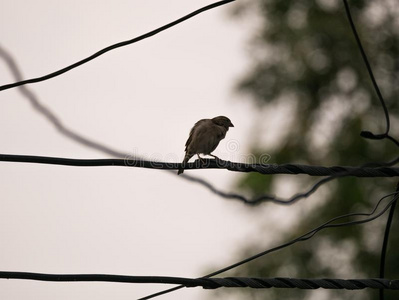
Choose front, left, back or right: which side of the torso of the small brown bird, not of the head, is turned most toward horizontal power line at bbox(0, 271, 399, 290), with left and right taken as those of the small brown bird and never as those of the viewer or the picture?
right

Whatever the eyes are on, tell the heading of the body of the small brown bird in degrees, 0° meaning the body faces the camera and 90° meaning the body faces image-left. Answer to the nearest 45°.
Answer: approximately 270°
